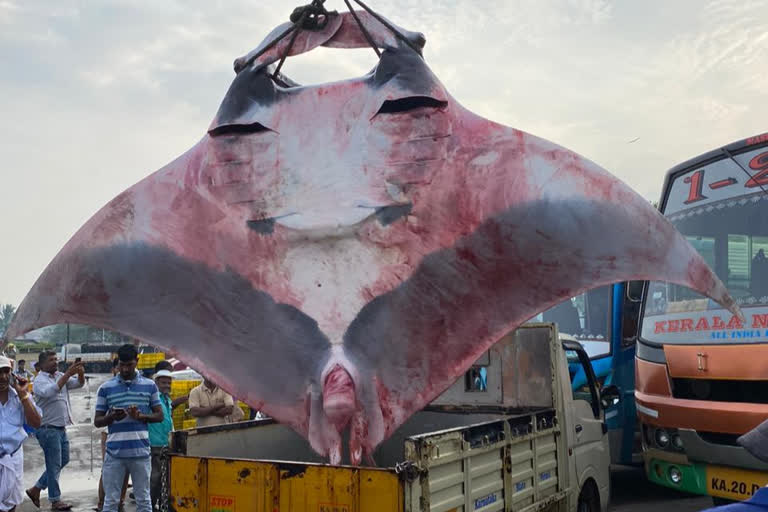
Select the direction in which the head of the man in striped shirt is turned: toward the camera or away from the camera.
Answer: toward the camera

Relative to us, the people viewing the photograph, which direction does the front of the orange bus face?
facing the viewer and to the left of the viewer

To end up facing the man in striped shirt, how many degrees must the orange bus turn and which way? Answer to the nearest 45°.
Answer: approximately 45° to its right

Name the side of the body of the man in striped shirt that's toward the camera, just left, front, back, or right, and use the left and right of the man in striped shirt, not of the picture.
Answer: front

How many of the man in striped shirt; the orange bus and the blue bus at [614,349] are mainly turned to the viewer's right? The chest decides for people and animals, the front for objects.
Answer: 0

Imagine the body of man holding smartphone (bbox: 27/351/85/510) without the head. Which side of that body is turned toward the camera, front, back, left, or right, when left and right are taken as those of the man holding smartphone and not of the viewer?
right

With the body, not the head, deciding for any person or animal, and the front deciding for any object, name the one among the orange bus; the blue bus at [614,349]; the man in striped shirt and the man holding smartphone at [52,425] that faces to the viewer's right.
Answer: the man holding smartphone

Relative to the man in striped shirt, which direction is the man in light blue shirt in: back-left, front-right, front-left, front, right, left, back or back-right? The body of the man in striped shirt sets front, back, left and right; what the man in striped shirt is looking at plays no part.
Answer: right
